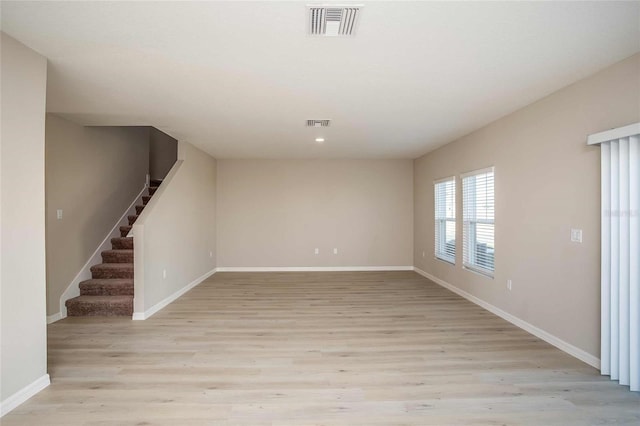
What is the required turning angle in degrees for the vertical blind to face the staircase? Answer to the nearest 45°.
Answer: approximately 45° to its right

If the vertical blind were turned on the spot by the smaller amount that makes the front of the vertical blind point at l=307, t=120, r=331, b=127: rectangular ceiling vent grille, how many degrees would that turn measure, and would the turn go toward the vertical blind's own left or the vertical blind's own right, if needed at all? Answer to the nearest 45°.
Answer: approximately 45° to the vertical blind's own right

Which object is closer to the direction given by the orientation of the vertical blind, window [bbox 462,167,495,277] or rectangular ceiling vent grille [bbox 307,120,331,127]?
the rectangular ceiling vent grille

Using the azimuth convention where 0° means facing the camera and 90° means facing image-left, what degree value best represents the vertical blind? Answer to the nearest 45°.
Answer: approximately 45°

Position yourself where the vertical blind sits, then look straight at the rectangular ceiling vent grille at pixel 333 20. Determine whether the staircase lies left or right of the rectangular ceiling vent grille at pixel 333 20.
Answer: right

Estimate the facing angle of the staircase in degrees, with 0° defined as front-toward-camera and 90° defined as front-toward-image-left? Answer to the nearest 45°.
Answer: approximately 0°

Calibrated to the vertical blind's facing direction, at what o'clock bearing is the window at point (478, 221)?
The window is roughly at 3 o'clock from the vertical blind.

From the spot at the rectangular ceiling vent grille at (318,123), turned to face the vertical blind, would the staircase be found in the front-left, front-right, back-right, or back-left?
back-right
